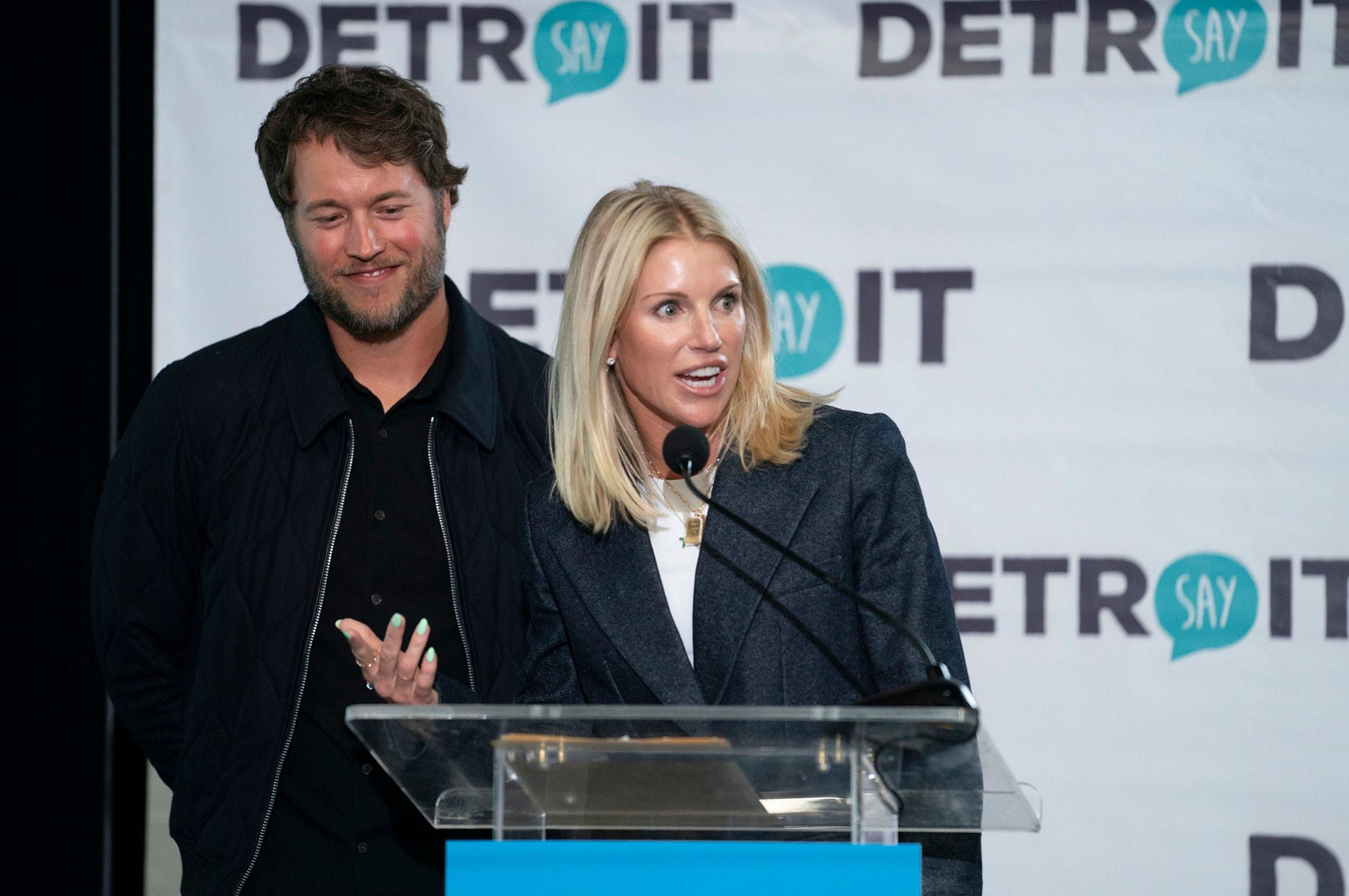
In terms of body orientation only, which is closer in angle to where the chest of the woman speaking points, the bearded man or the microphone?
the microphone

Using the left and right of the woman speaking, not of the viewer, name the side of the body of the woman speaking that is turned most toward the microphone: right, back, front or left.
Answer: front

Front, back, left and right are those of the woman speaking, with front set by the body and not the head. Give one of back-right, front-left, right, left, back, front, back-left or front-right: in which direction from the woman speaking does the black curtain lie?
back-right

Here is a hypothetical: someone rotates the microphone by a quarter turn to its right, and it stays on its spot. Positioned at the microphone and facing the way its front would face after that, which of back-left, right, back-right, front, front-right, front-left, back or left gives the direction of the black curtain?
left

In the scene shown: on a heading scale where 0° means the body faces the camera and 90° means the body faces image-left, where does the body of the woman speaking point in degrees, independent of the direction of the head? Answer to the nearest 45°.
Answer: approximately 0°

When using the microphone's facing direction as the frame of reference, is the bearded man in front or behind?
in front

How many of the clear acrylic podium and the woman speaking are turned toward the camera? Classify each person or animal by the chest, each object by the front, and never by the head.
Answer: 2

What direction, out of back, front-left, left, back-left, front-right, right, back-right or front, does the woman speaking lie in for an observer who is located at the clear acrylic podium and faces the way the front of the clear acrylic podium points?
back

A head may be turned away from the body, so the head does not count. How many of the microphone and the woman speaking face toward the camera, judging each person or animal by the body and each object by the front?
1

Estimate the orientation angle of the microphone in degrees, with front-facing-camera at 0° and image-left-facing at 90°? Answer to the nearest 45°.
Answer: approximately 135°

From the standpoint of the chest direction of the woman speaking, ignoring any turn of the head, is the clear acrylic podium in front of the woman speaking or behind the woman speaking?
in front
